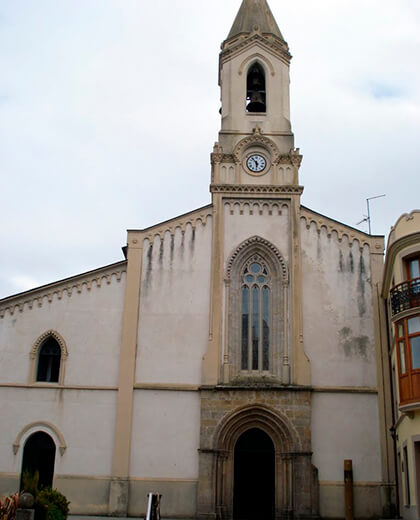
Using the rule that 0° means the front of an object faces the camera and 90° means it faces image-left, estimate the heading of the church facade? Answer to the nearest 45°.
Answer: approximately 0°

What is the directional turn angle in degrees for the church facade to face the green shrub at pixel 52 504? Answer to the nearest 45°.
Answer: approximately 45° to its right
